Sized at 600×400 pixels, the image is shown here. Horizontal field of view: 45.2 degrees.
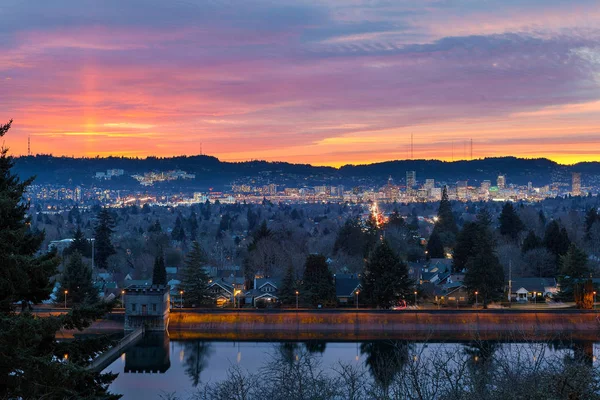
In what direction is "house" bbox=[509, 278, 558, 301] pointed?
toward the camera

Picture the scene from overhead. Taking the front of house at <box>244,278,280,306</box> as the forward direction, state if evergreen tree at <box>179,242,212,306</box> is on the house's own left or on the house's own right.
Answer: on the house's own right

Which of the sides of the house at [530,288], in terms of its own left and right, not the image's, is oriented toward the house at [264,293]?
right

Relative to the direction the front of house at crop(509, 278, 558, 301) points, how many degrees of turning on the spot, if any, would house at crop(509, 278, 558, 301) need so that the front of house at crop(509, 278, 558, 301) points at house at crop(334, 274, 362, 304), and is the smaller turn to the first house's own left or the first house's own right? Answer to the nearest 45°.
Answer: approximately 90° to the first house's own right

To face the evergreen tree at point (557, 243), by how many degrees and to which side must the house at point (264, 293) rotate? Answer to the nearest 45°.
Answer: approximately 90° to its left

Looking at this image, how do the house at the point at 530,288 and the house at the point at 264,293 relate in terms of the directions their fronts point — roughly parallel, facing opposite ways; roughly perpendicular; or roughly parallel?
roughly parallel

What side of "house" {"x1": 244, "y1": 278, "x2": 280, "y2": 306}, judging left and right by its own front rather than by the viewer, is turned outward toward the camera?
front

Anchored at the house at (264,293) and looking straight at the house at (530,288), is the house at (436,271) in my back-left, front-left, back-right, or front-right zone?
front-left

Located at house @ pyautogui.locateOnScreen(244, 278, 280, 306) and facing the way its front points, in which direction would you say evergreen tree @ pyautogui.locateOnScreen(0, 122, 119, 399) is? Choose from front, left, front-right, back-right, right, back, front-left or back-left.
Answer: front

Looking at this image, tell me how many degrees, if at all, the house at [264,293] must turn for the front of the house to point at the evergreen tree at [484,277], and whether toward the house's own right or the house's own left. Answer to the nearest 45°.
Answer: approximately 90° to the house's own left

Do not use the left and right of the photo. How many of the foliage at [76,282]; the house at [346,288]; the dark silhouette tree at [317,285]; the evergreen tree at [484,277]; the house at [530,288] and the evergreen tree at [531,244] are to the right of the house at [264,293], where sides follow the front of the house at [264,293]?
1

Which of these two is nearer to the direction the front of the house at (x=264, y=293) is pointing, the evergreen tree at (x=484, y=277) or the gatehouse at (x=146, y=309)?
the gatehouse

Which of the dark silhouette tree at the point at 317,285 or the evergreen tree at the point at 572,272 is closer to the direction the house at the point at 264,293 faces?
the dark silhouette tree
